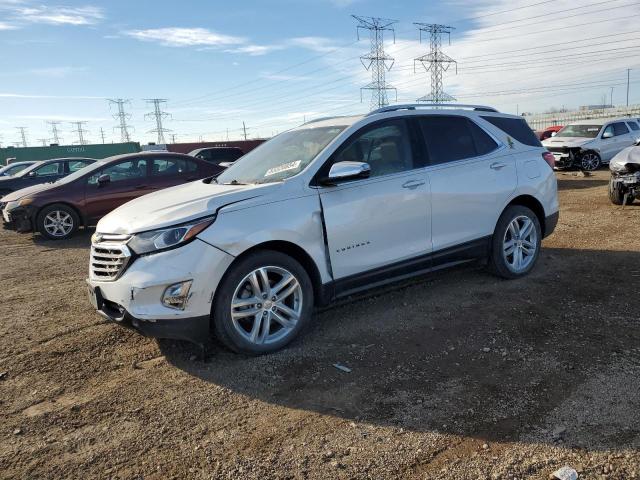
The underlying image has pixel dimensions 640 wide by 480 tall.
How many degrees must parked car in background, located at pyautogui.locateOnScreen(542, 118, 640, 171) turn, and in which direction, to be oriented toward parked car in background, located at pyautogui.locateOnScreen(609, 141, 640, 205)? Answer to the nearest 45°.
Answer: approximately 45° to its left

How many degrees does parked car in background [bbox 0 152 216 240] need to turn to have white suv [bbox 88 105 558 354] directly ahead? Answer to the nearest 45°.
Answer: approximately 90° to its left

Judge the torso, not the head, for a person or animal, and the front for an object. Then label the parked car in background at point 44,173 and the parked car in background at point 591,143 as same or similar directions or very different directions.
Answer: same or similar directions

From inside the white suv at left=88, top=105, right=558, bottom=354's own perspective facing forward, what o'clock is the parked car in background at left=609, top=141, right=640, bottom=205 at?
The parked car in background is roughly at 6 o'clock from the white suv.

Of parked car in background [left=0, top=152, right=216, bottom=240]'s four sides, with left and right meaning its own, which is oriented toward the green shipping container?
right

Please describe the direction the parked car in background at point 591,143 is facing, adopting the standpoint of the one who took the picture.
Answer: facing the viewer and to the left of the viewer

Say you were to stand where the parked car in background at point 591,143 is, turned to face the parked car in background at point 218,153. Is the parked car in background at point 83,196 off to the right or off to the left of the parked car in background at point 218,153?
left

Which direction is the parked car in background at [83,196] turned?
to the viewer's left

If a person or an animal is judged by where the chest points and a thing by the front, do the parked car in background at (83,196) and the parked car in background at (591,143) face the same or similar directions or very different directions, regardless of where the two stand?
same or similar directions

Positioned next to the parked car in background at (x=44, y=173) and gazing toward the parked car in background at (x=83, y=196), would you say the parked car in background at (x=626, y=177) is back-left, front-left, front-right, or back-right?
front-left

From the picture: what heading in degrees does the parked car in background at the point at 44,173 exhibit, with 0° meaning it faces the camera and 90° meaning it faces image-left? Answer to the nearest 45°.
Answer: approximately 90°

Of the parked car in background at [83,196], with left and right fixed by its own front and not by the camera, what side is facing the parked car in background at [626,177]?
back

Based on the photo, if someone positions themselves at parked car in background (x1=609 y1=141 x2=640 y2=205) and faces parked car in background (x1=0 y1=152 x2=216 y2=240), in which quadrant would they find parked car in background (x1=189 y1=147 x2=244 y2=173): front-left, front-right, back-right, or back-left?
front-right

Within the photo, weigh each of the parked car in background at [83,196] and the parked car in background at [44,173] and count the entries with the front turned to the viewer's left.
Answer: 2

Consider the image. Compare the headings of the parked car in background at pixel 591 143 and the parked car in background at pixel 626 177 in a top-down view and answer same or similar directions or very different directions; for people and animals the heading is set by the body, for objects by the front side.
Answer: same or similar directions

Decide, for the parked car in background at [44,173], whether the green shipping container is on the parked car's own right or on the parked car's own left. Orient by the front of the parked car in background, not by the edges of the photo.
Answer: on the parked car's own right
